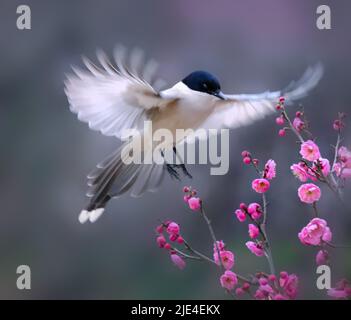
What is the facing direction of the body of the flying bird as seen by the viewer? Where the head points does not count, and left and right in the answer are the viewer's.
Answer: facing the viewer and to the right of the viewer
